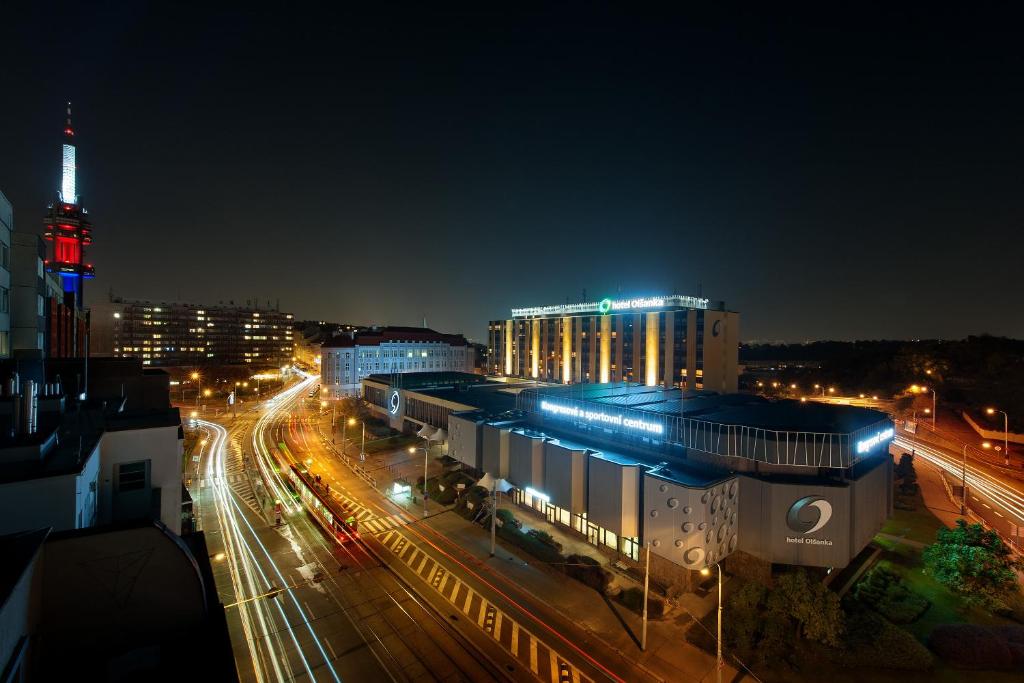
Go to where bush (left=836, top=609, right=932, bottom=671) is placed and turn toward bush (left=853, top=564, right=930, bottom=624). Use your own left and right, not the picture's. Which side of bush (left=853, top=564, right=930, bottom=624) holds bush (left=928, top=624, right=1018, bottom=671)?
right

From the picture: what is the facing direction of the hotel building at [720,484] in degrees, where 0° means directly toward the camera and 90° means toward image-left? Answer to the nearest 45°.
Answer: approximately 45°

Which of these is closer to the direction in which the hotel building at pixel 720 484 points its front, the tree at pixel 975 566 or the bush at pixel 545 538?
the bush

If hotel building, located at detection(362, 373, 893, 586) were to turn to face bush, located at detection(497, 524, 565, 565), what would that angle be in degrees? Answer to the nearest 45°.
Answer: approximately 45° to its right

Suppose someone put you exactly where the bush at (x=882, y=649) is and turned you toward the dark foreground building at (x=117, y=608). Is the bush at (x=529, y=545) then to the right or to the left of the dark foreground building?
right

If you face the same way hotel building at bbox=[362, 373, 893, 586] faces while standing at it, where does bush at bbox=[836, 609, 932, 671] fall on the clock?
The bush is roughly at 9 o'clock from the hotel building.

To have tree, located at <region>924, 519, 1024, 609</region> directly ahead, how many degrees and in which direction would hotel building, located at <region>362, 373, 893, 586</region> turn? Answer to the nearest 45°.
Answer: approximately 135° to its left

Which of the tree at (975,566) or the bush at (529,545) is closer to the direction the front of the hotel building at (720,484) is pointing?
the bush

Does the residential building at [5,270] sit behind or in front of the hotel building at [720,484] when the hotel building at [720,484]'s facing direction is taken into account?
in front

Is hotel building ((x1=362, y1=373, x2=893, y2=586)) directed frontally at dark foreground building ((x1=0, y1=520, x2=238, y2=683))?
yes
